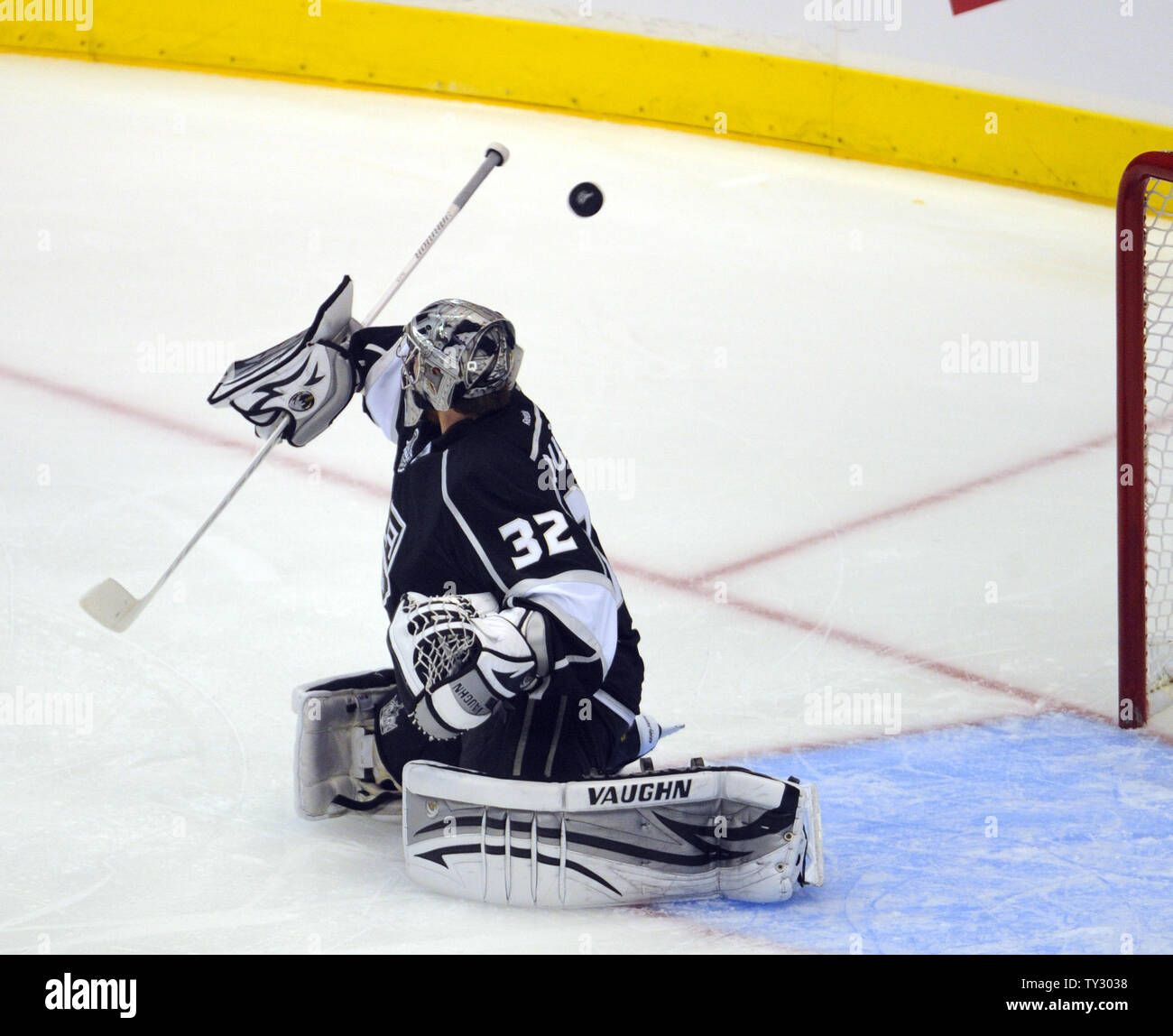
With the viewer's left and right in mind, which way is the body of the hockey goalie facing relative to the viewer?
facing to the left of the viewer
